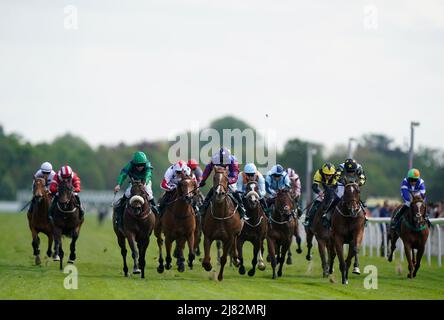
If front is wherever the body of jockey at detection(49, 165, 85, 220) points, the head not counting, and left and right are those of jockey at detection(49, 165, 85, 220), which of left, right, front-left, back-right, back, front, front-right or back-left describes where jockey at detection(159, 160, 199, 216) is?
front-left

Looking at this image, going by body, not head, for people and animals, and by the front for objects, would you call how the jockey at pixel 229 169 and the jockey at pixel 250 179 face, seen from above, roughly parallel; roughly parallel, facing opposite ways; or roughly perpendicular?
roughly parallel

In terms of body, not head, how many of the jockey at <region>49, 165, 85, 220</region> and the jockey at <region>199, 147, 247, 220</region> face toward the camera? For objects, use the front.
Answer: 2

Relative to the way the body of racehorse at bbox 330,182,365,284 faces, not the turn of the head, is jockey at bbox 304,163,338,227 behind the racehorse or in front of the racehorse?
behind

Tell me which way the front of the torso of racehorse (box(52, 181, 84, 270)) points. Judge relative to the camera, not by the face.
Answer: toward the camera

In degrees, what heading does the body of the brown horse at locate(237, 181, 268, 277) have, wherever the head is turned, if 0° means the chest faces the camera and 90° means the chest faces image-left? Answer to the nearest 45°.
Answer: approximately 0°

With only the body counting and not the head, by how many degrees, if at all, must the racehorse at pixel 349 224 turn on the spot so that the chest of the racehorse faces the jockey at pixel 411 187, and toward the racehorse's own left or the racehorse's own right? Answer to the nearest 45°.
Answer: approximately 135° to the racehorse's own left

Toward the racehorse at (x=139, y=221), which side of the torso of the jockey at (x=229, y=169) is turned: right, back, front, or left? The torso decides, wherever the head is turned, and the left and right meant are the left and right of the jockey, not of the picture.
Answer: right

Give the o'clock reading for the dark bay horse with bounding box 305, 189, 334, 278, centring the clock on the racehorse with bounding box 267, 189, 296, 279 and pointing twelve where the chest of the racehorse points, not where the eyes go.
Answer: The dark bay horse is roughly at 8 o'clock from the racehorse.

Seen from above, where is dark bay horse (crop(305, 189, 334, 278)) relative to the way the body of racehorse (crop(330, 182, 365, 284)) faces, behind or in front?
behind

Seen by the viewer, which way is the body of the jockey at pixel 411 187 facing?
toward the camera

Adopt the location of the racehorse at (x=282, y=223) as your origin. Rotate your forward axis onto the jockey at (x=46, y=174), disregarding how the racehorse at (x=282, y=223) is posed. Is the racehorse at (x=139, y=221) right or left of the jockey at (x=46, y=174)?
left

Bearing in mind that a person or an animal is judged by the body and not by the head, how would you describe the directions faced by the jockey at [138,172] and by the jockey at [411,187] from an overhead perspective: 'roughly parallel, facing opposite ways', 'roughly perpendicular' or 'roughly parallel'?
roughly parallel

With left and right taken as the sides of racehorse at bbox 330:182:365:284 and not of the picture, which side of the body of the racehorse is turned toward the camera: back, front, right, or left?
front

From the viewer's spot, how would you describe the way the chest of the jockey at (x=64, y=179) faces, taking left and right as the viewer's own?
facing the viewer

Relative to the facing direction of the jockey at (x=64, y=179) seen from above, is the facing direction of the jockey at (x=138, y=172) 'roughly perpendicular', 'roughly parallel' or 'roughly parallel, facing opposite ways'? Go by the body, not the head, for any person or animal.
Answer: roughly parallel
